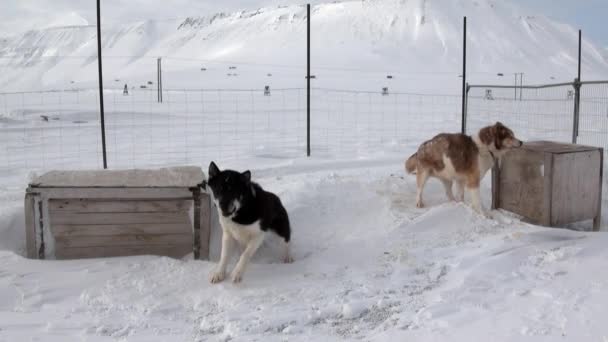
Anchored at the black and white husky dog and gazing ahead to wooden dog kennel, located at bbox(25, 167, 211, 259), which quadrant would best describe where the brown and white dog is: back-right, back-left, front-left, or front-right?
back-right

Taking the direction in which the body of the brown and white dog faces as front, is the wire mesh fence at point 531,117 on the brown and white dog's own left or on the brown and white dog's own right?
on the brown and white dog's own left

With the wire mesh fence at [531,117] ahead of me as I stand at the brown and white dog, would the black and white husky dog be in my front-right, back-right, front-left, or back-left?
back-left

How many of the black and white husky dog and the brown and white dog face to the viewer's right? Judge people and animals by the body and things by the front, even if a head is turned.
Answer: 1

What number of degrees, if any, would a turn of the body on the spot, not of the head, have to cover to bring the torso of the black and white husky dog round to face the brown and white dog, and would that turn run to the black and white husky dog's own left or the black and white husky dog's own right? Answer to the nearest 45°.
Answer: approximately 180°

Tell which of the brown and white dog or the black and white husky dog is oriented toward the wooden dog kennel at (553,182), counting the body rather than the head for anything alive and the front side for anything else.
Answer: the brown and white dog

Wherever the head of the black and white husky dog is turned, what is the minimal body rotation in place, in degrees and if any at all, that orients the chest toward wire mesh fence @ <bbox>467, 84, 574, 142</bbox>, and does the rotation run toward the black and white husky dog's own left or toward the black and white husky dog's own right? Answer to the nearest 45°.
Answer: approximately 180°

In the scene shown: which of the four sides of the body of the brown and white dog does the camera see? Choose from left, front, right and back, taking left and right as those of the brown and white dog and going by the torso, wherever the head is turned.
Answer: right

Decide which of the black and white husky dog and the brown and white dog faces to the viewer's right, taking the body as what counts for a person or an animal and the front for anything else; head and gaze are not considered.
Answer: the brown and white dog

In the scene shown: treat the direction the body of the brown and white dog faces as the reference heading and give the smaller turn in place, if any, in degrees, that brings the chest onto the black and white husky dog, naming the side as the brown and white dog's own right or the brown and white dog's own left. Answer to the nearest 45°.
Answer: approximately 135° to the brown and white dog's own right

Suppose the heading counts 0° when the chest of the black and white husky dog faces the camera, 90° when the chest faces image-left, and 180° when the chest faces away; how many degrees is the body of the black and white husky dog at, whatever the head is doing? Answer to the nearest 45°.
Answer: approximately 45°
